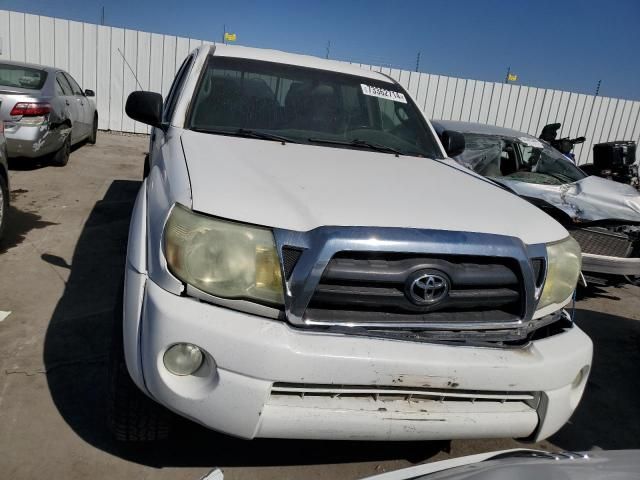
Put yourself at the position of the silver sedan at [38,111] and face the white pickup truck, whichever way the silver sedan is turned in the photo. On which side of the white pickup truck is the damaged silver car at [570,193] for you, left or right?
left

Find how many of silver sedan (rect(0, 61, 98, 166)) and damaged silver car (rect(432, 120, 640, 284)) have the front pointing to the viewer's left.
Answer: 0

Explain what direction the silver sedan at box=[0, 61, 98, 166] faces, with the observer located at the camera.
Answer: facing away from the viewer and to the right of the viewer

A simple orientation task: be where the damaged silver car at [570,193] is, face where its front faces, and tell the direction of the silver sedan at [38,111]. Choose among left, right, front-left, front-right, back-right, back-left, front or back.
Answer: back-right

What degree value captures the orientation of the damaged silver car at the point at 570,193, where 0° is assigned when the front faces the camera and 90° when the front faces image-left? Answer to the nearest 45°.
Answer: approximately 315°

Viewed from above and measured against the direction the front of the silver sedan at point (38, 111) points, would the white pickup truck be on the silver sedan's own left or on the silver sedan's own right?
on the silver sedan's own right

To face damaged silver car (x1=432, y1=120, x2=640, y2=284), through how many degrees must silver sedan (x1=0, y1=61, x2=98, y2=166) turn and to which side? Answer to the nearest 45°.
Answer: approximately 90° to its right

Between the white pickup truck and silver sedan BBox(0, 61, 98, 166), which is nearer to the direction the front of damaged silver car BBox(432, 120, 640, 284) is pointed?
the white pickup truck

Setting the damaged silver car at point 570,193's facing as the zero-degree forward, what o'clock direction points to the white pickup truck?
The white pickup truck is roughly at 2 o'clock from the damaged silver car.
